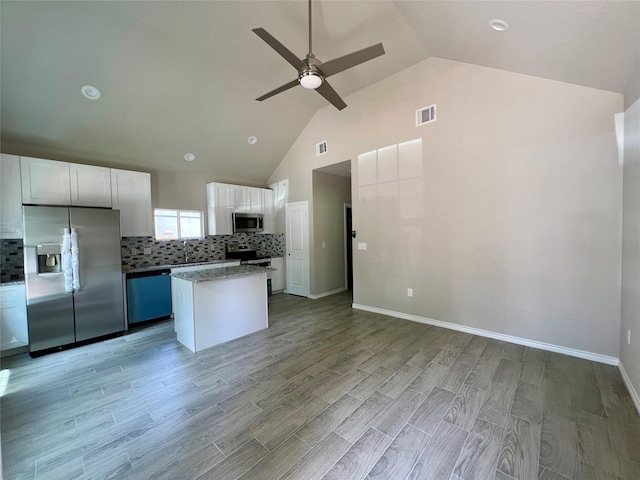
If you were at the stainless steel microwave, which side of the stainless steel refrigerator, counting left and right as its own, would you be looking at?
left

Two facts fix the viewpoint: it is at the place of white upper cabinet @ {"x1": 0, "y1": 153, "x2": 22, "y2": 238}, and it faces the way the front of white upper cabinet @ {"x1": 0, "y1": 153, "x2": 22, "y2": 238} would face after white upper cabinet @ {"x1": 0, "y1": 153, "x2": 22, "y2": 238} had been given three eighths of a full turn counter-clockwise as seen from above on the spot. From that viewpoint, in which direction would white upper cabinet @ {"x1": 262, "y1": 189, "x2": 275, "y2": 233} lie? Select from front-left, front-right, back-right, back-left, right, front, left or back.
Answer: front-right

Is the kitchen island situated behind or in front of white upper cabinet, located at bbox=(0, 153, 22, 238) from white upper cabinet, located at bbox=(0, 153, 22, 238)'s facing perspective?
in front

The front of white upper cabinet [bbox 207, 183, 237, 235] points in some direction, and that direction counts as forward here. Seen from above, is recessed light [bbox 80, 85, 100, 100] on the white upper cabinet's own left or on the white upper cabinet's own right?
on the white upper cabinet's own right

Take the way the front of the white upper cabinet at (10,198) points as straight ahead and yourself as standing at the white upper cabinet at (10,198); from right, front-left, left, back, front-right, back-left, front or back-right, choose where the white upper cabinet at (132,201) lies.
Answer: left

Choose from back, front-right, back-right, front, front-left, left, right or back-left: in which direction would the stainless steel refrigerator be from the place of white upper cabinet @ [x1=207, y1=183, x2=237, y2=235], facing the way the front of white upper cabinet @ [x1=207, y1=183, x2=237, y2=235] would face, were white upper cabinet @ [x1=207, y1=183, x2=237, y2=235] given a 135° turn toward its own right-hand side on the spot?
front-left

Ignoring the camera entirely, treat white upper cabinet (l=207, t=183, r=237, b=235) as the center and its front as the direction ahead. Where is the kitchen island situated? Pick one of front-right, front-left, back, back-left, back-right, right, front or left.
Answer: front-right

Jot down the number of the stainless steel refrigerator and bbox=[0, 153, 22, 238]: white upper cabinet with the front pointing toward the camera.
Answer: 2

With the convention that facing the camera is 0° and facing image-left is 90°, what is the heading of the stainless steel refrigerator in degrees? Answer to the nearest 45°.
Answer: approximately 0°

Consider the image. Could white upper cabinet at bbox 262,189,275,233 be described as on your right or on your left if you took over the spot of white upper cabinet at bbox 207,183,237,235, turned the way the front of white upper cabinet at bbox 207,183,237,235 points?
on your left

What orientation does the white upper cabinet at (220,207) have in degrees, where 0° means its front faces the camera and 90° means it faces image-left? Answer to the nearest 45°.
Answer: approximately 315°
